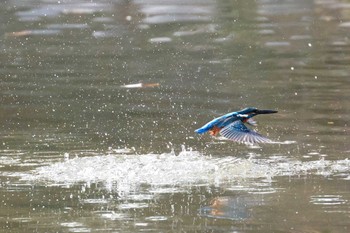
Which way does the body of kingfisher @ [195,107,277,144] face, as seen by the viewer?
to the viewer's right

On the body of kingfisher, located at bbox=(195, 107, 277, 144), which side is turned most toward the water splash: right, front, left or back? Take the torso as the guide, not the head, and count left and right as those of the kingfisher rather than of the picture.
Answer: back
